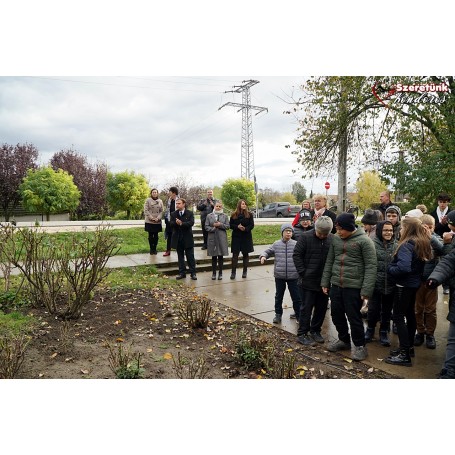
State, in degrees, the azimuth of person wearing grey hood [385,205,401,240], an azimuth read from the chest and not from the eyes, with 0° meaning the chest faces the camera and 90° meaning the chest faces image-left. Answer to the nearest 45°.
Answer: approximately 45°

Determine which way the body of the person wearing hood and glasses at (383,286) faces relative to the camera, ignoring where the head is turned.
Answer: toward the camera

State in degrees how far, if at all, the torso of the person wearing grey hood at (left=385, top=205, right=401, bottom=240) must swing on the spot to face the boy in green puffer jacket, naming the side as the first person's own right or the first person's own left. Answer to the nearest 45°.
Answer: approximately 45° to the first person's own left

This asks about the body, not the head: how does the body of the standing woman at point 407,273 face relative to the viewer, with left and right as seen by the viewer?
facing to the left of the viewer

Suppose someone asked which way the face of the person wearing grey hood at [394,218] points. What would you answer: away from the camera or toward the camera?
toward the camera

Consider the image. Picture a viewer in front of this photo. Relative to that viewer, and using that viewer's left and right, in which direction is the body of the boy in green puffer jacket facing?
facing the viewer and to the left of the viewer

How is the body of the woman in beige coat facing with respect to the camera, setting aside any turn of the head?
toward the camera

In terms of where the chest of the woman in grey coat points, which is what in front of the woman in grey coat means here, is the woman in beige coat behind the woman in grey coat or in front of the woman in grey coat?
behind

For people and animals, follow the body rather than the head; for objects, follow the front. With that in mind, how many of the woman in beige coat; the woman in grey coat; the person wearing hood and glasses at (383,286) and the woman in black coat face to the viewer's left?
0

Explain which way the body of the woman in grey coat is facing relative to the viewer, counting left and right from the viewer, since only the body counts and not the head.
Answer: facing the viewer

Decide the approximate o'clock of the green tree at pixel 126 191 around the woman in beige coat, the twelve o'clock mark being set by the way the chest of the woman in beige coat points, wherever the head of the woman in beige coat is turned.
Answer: The green tree is roughly at 6 o'clock from the woman in beige coat.

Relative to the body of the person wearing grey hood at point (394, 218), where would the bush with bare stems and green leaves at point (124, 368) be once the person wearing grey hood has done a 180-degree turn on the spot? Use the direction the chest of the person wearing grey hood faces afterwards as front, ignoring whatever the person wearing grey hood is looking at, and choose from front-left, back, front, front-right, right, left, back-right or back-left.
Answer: back

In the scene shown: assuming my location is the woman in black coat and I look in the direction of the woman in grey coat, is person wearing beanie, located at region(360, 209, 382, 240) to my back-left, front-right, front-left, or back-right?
back-left
